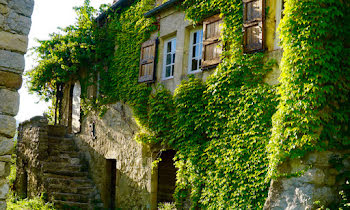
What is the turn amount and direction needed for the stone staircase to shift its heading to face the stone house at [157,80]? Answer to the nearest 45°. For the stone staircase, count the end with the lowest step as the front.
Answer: approximately 45° to its left

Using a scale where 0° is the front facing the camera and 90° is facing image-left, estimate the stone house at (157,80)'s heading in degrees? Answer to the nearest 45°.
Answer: approximately 45°

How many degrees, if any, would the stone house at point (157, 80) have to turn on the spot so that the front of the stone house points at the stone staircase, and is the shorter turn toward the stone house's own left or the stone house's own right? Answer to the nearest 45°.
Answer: approximately 90° to the stone house's own right

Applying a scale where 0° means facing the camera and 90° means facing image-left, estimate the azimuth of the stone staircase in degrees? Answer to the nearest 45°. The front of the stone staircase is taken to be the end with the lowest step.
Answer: approximately 0°

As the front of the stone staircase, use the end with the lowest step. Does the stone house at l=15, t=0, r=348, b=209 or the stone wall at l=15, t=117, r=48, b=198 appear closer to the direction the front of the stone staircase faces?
the stone house

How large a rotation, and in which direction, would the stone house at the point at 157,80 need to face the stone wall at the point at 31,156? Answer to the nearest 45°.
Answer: approximately 90° to its right

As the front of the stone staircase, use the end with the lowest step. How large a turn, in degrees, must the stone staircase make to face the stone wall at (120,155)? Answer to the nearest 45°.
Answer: approximately 45° to its left
